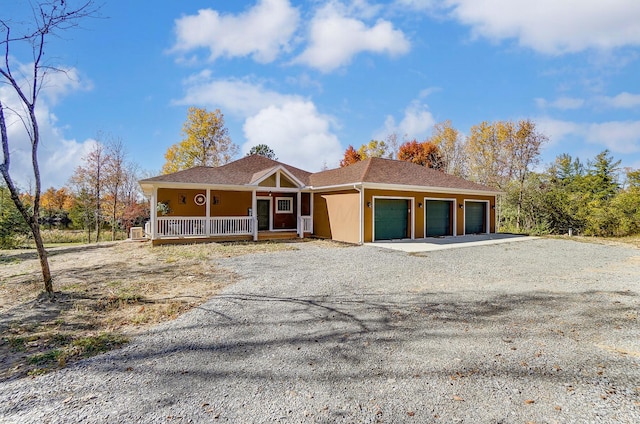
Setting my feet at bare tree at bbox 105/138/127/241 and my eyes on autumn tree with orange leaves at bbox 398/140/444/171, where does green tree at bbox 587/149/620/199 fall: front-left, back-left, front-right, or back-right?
front-right

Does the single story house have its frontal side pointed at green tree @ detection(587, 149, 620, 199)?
no

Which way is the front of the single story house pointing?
toward the camera

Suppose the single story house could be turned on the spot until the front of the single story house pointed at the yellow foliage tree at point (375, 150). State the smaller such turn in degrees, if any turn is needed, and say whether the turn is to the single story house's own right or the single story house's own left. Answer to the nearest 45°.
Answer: approximately 180°

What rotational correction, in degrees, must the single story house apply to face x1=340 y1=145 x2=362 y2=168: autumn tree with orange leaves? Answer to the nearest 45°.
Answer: approximately 180°

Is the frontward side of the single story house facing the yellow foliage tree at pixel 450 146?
no

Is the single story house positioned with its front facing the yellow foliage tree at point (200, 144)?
no
